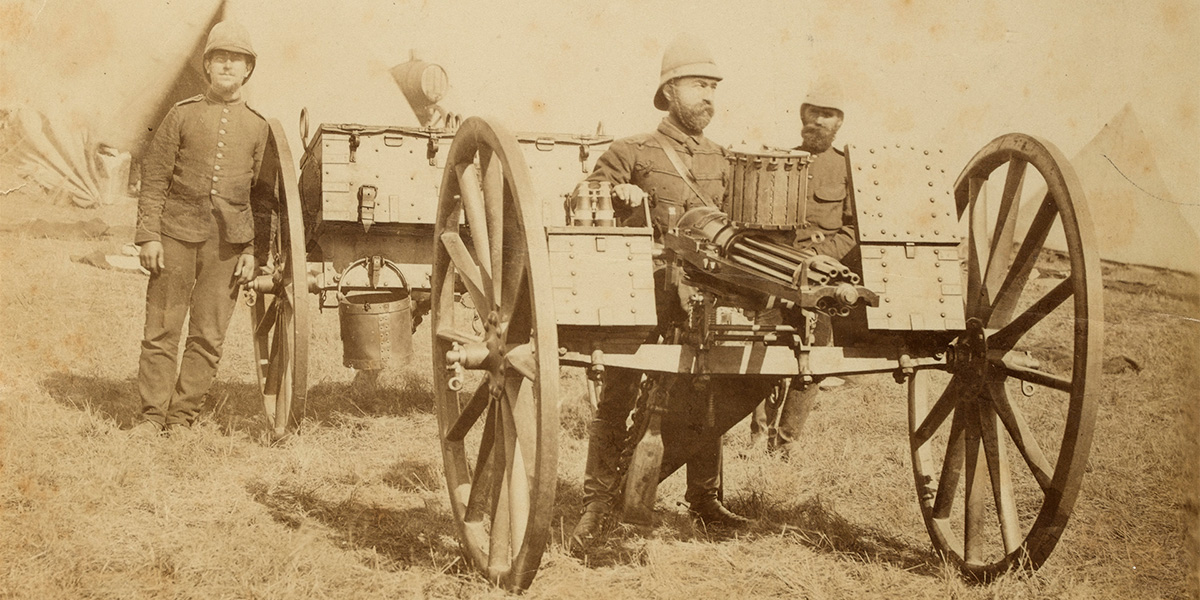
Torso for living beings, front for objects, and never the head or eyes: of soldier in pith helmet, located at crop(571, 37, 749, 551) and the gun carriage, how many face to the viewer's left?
0

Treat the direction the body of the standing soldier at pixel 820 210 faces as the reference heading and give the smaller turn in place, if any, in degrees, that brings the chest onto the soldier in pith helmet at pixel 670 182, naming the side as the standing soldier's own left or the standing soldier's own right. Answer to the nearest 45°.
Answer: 0° — they already face them

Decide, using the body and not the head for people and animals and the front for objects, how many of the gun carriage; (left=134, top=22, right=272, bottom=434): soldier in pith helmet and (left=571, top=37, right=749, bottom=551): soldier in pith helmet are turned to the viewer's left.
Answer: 0

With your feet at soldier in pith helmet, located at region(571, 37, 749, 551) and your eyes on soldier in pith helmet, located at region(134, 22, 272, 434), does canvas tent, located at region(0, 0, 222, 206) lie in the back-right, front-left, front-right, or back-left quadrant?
front-right

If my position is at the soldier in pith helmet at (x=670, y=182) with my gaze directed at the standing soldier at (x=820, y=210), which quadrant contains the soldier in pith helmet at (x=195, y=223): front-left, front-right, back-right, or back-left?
back-left

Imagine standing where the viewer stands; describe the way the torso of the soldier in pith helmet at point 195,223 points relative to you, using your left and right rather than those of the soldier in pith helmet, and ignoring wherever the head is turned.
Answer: facing the viewer

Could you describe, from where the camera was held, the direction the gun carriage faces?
facing the viewer and to the right of the viewer

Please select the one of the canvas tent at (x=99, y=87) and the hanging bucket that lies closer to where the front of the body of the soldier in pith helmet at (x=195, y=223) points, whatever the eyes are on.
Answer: the hanging bucket

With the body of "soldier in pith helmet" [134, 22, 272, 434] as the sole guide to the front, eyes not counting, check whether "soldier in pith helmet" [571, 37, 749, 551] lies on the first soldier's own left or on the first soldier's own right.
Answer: on the first soldier's own left

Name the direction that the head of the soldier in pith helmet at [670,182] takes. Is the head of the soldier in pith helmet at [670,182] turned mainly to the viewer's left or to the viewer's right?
to the viewer's right

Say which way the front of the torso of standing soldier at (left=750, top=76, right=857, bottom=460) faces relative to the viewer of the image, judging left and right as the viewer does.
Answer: facing the viewer and to the left of the viewer

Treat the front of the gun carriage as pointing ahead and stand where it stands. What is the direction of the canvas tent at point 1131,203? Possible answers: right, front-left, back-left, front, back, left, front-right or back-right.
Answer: left
